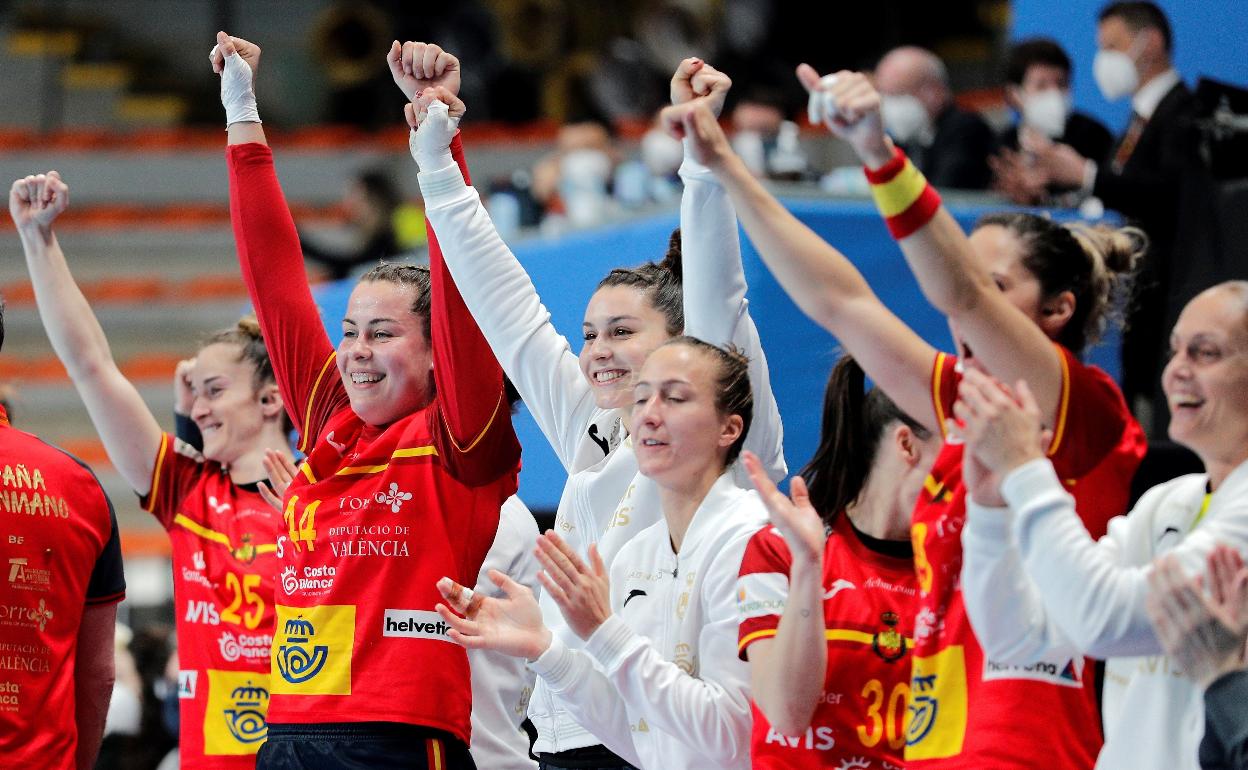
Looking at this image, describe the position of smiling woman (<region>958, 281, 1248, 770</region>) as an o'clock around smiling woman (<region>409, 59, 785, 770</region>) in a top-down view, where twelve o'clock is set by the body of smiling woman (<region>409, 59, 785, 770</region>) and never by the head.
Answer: smiling woman (<region>958, 281, 1248, 770</region>) is roughly at 9 o'clock from smiling woman (<region>409, 59, 785, 770</region>).

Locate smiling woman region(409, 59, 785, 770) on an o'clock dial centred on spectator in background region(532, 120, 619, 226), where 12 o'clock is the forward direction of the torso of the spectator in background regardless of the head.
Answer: The smiling woman is roughly at 12 o'clock from the spectator in background.

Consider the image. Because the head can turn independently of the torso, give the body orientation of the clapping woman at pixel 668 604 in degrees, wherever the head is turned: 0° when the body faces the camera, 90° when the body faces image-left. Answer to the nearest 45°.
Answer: approximately 45°

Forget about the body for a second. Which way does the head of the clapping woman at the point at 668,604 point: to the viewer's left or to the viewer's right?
to the viewer's left

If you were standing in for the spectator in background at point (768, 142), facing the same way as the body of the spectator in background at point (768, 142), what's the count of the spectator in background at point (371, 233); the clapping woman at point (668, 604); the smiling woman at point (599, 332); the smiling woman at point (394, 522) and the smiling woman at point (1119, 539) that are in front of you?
4

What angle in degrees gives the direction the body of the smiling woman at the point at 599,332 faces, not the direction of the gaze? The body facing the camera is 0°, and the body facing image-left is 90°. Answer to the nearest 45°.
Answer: approximately 45°

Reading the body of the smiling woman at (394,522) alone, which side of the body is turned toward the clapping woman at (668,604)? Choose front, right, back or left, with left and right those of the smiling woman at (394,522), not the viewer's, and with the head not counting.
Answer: left
